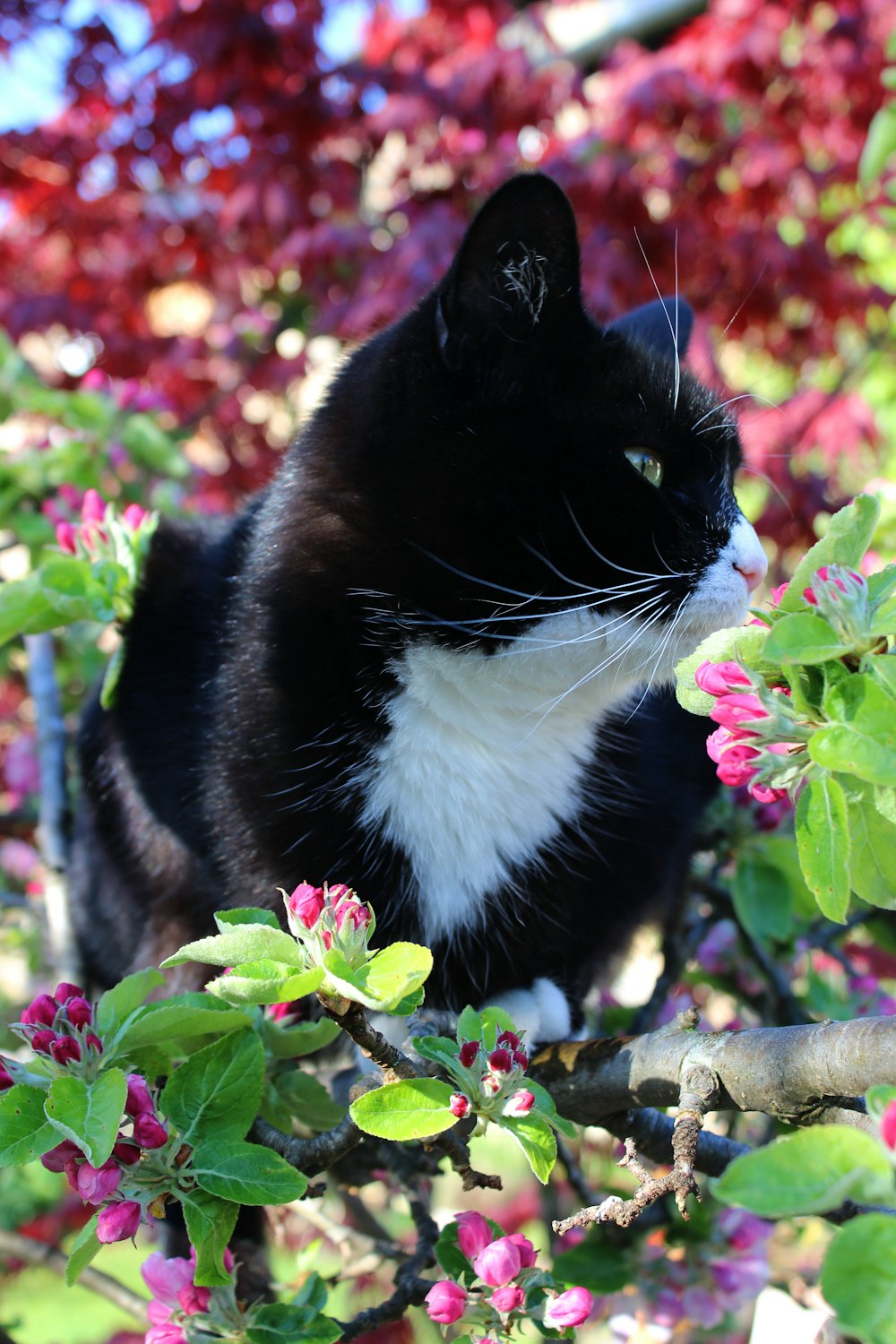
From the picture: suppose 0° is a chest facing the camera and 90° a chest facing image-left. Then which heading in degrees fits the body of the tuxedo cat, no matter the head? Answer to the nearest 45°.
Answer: approximately 315°
